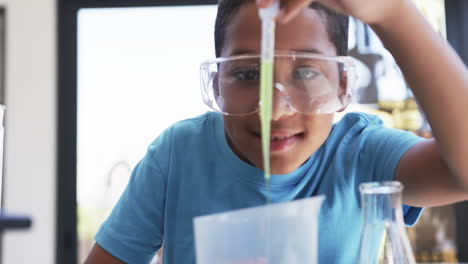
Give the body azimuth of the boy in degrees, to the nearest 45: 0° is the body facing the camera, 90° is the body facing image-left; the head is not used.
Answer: approximately 0°
